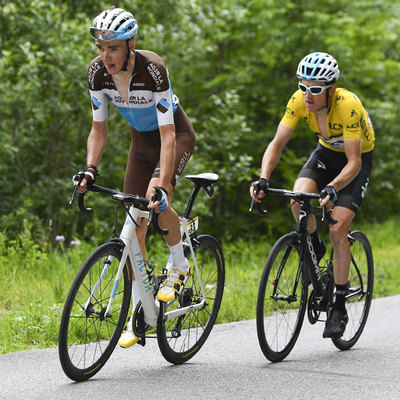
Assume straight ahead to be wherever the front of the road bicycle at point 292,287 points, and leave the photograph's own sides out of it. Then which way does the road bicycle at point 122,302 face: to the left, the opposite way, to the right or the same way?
the same way

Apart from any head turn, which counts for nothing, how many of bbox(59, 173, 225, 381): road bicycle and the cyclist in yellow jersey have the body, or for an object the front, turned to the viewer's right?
0

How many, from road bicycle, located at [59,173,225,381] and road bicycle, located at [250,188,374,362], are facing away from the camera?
0

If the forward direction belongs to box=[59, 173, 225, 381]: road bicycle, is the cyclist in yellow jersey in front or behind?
behind

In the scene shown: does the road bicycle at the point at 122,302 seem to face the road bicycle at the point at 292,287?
no

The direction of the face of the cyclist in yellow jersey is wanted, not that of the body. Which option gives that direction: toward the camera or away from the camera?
toward the camera

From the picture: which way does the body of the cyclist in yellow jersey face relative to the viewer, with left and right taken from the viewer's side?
facing the viewer and to the left of the viewer

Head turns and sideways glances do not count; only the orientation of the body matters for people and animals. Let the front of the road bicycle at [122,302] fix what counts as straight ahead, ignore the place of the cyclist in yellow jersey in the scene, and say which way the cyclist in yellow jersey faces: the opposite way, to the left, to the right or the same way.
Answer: the same way

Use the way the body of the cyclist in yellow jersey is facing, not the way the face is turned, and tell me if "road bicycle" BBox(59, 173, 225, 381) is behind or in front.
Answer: in front

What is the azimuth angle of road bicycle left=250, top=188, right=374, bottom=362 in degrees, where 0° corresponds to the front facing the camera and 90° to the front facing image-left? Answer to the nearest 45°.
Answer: approximately 45°

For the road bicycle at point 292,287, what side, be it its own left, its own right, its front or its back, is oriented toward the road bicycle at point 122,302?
front
